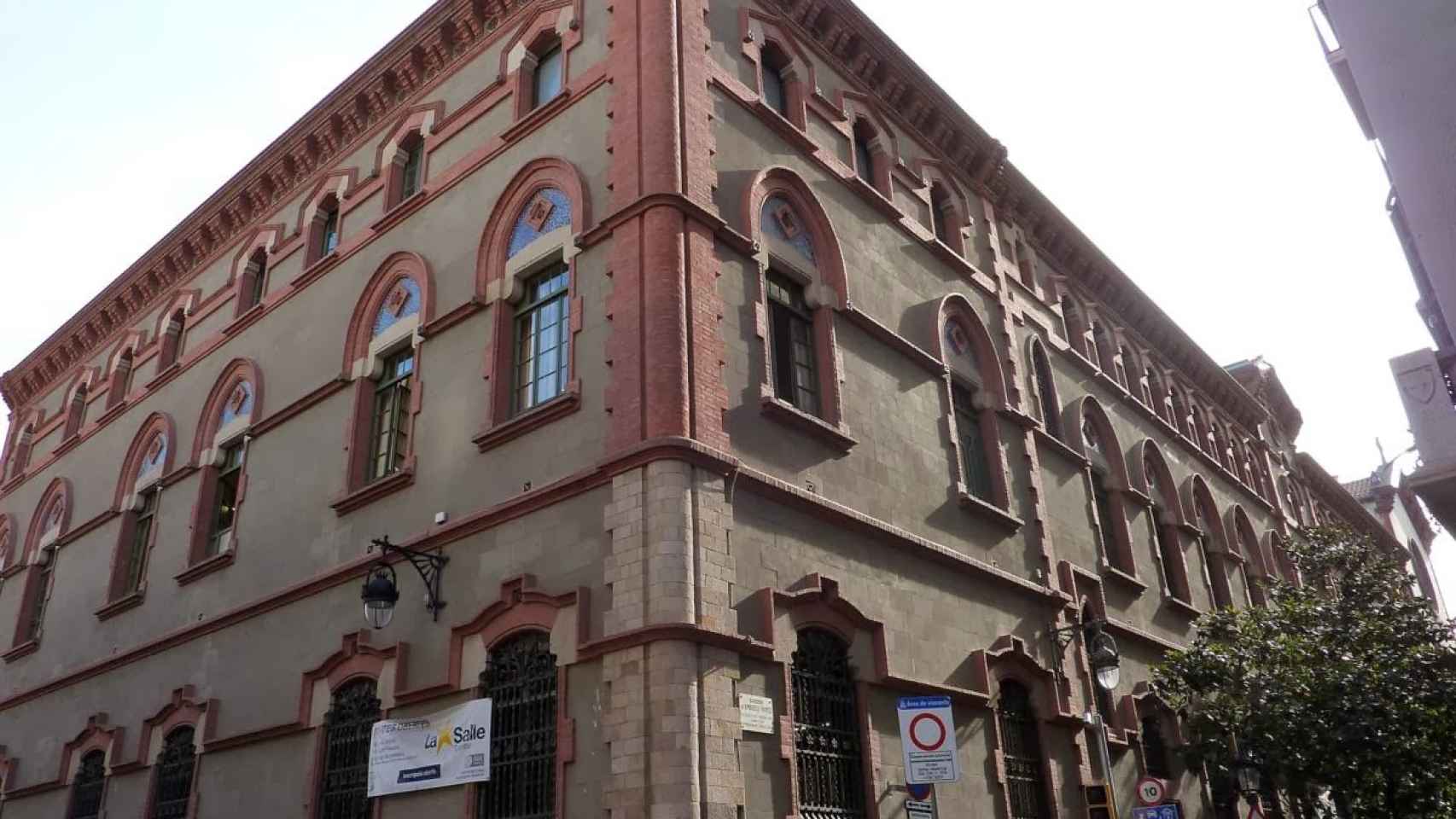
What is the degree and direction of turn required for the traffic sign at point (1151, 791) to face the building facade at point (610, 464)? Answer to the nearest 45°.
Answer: approximately 45° to its right

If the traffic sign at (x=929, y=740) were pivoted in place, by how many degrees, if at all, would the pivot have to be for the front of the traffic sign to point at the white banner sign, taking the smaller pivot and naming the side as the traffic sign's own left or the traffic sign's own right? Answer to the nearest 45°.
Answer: approximately 90° to the traffic sign's own right

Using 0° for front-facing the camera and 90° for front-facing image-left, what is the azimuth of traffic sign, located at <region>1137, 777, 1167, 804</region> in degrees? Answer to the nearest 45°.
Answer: approximately 0°

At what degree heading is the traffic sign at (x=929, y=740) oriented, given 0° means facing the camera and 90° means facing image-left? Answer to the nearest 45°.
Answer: approximately 0°

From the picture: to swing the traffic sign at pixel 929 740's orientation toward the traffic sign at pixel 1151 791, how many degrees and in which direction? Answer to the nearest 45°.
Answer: approximately 135° to its left
